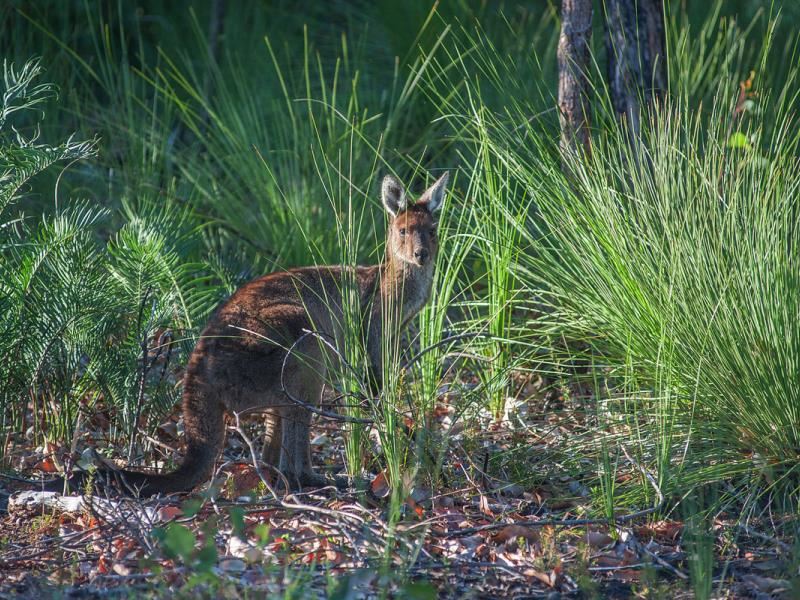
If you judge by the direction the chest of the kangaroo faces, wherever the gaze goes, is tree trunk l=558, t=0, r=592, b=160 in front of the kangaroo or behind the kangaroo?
in front

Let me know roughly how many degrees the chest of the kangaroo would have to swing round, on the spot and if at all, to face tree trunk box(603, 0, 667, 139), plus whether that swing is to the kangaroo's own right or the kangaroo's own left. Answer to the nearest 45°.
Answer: approximately 45° to the kangaroo's own left

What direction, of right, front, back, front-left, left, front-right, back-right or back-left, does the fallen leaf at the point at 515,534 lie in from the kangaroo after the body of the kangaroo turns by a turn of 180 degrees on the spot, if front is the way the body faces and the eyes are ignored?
back-left

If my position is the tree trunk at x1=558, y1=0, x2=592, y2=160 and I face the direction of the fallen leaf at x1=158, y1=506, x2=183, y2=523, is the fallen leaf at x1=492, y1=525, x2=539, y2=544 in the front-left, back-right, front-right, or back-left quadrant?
front-left

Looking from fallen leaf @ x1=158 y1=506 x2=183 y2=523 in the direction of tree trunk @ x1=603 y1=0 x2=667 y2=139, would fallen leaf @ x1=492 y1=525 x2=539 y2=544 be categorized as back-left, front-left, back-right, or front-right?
front-right

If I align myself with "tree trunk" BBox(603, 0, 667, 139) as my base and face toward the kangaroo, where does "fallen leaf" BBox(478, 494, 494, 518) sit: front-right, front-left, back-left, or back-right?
front-left

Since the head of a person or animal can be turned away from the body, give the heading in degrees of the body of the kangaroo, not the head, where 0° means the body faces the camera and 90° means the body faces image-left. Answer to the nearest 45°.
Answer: approximately 270°

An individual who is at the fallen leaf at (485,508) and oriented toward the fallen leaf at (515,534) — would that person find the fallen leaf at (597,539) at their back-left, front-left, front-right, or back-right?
front-left

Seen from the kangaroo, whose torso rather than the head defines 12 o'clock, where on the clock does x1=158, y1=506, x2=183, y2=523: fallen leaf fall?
The fallen leaf is roughly at 4 o'clock from the kangaroo.

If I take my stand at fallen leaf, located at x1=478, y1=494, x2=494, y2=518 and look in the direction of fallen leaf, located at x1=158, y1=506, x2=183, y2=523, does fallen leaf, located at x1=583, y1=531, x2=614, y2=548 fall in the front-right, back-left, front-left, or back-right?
back-left
